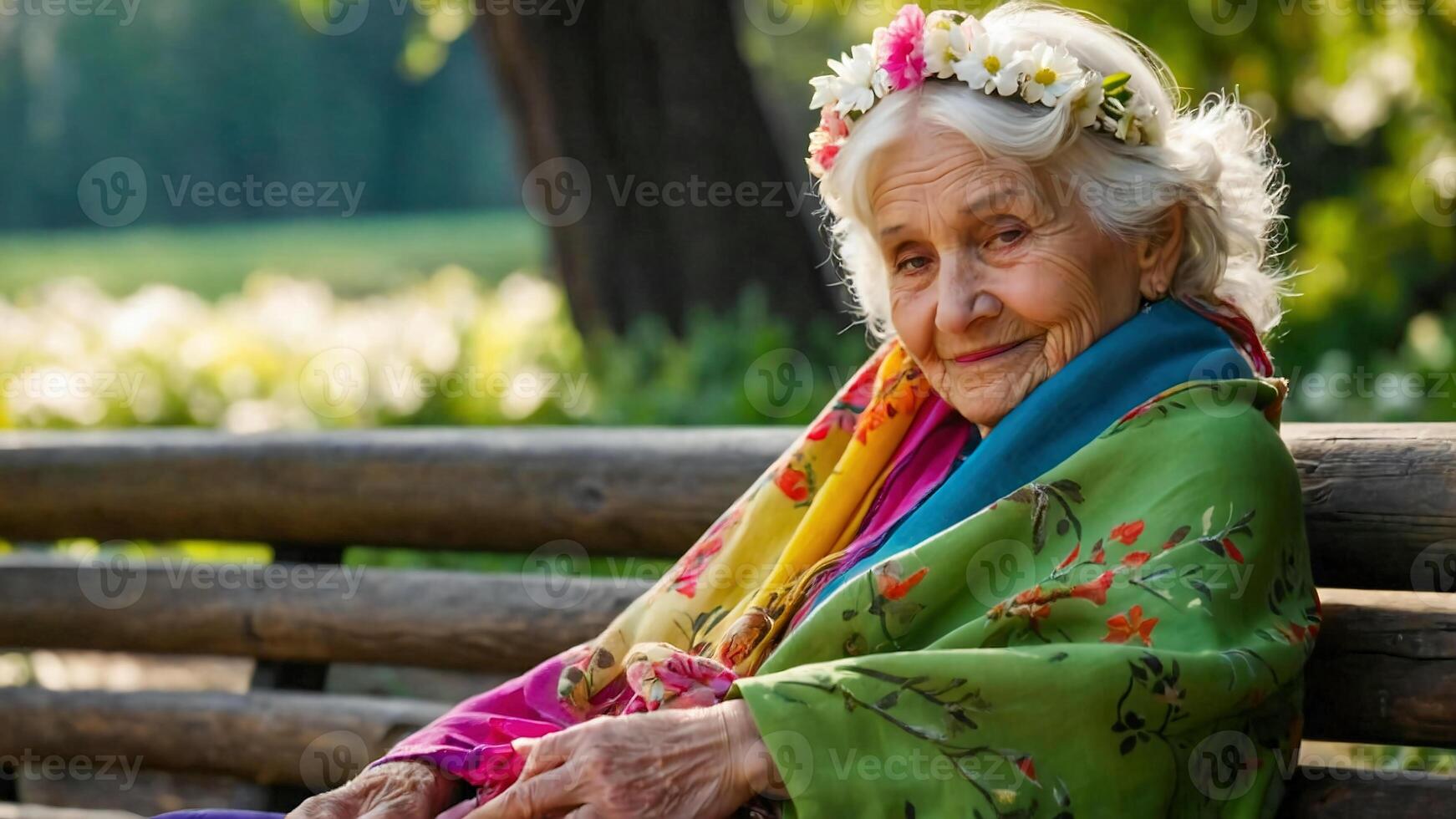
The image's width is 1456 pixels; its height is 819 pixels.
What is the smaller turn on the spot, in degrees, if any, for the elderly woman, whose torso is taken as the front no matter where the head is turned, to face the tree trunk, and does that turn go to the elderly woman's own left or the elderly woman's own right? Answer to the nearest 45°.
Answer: approximately 135° to the elderly woman's own right

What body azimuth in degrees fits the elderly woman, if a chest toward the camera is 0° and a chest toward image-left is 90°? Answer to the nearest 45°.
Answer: approximately 45°

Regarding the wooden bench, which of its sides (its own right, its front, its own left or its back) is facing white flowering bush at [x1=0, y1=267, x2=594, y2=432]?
back

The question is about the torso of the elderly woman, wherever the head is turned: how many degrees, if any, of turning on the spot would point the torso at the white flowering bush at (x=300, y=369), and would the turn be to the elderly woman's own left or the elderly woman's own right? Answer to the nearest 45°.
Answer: approximately 90° to the elderly woman's own right

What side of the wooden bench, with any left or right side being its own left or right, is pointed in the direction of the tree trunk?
back
